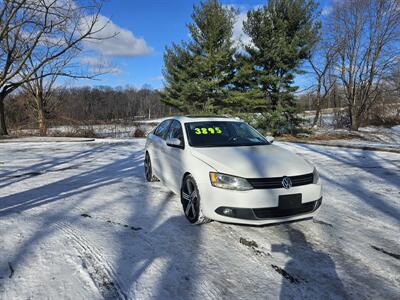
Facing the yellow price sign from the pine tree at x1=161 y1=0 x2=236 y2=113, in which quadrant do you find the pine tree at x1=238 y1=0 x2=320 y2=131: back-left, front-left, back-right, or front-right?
front-left

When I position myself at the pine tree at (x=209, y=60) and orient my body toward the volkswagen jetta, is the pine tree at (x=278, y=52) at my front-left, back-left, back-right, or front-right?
front-left

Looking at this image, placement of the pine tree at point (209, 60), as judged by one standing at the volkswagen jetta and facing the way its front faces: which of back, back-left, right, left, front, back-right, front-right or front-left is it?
back-left

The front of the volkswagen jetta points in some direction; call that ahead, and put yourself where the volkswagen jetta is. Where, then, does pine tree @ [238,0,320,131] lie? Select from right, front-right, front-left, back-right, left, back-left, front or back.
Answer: back-left

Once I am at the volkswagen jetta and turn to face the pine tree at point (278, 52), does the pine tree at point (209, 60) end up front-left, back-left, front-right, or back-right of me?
front-left

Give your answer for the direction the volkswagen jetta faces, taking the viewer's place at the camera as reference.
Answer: facing the viewer and to the right of the viewer
